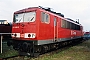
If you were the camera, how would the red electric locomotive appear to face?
facing the viewer and to the left of the viewer
